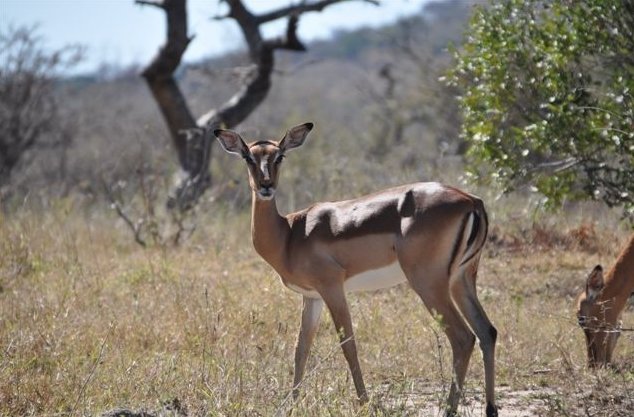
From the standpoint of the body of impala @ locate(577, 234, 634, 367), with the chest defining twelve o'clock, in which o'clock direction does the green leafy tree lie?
The green leafy tree is roughly at 2 o'clock from the impala.

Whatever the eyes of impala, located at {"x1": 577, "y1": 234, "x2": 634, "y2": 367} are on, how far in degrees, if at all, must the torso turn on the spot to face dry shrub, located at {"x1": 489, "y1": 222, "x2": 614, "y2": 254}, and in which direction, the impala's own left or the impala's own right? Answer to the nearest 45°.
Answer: approximately 90° to the impala's own right

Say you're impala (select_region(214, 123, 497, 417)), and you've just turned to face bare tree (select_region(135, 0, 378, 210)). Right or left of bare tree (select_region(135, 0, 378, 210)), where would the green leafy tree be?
right

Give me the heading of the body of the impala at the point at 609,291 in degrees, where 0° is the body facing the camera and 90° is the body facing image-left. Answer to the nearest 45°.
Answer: approximately 90°

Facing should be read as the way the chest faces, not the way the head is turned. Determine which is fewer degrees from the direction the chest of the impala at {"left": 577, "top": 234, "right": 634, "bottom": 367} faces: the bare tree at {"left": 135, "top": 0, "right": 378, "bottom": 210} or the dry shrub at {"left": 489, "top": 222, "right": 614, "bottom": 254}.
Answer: the bare tree

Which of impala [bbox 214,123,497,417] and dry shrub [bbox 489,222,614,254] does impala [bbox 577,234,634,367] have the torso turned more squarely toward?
the impala

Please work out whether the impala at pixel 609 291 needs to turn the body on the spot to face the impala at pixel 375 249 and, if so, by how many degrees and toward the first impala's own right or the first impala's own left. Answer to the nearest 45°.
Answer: approximately 45° to the first impala's own left
